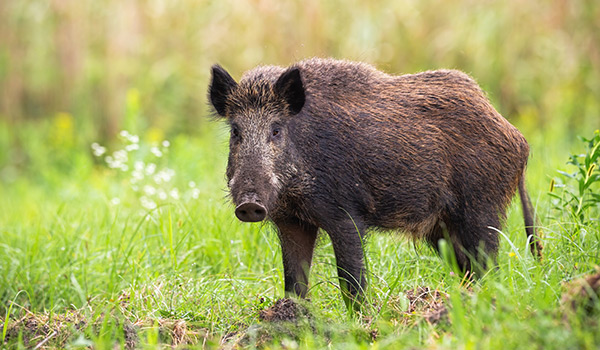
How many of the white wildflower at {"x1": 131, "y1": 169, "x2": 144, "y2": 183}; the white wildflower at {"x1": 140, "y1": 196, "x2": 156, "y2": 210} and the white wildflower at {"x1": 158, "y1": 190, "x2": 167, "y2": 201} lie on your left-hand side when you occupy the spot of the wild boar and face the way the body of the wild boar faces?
0

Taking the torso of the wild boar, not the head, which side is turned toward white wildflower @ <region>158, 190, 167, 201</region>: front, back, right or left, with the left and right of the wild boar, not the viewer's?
right

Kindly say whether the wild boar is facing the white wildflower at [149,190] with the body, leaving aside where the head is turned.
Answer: no

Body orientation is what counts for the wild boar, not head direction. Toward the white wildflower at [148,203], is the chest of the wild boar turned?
no

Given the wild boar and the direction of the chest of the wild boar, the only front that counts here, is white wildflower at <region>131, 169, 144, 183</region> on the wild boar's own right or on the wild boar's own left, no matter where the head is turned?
on the wild boar's own right

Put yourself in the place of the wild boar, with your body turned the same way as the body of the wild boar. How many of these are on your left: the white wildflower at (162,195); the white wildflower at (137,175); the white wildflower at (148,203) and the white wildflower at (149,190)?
0

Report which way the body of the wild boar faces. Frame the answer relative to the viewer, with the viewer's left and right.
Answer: facing the viewer and to the left of the viewer
